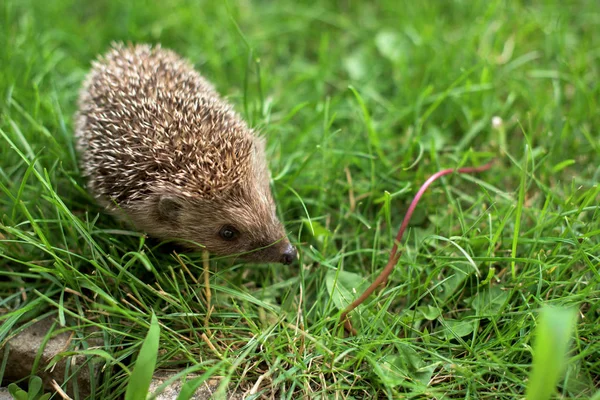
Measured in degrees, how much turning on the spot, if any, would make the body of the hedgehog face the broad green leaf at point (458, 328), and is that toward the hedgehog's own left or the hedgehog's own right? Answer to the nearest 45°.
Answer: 0° — it already faces it

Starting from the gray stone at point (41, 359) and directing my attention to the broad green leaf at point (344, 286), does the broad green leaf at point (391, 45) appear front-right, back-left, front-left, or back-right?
front-left

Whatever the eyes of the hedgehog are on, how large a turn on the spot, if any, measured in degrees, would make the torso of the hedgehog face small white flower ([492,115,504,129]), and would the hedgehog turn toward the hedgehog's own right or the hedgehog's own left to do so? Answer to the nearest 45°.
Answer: approximately 45° to the hedgehog's own left

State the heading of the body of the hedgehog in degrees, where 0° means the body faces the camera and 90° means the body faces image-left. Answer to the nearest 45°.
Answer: approximately 315°

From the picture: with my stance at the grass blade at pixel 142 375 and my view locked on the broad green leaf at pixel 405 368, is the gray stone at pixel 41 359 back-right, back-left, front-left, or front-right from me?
back-left

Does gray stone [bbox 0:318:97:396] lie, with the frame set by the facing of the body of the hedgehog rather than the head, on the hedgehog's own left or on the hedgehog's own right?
on the hedgehog's own right

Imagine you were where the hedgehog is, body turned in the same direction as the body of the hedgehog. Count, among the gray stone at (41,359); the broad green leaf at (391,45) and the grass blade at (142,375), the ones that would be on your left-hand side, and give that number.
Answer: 1

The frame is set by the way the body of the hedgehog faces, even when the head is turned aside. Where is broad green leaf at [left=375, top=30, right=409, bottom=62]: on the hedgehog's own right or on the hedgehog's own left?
on the hedgehog's own left

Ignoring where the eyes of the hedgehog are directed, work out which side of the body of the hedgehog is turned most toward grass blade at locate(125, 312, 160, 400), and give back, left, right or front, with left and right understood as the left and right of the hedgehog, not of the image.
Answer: right

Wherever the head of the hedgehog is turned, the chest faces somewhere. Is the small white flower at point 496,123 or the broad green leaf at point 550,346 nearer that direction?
the broad green leaf

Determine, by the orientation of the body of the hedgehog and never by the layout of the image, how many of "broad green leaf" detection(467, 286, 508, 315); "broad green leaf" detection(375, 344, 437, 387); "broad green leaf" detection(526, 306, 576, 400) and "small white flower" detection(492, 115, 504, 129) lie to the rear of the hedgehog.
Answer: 0

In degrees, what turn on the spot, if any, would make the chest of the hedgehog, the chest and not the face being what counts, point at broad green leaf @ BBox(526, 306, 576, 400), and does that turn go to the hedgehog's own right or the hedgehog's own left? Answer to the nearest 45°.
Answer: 0° — it already faces it
